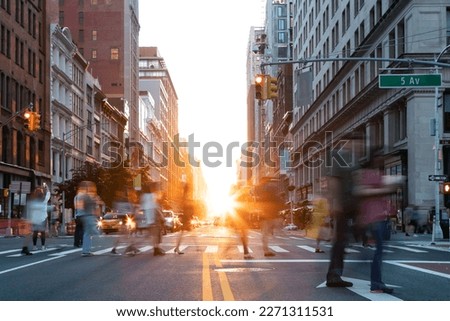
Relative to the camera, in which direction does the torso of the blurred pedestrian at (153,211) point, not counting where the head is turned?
to the viewer's right

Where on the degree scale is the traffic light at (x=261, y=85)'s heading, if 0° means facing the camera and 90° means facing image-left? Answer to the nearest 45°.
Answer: approximately 45°

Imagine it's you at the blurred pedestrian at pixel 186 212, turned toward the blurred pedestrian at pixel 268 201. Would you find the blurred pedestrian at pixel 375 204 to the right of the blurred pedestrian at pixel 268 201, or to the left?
right

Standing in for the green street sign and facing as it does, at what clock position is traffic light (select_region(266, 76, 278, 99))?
The traffic light is roughly at 3 o'clock from the green street sign.

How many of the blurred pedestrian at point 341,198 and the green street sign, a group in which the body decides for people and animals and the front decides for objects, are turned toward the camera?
1
